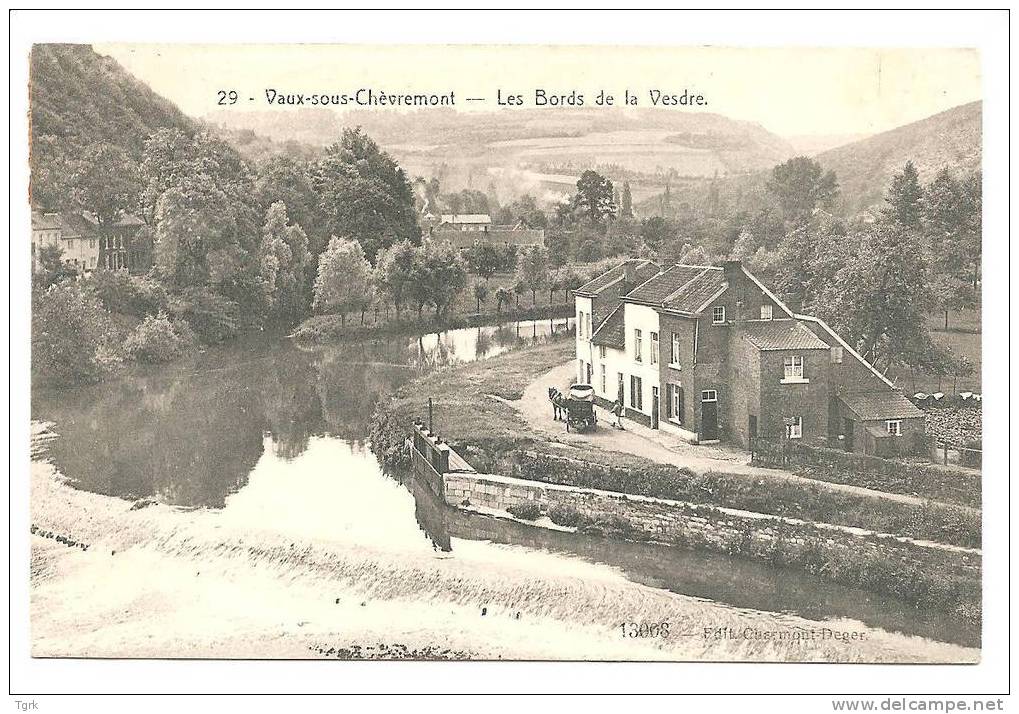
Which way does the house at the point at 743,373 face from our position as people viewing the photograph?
facing the viewer and to the left of the viewer

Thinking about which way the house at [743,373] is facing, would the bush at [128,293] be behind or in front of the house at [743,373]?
in front

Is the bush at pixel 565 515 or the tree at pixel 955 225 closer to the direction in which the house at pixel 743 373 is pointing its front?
the bush

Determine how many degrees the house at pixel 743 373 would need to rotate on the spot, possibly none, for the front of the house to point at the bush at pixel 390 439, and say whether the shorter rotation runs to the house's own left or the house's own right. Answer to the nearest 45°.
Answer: approximately 45° to the house's own right

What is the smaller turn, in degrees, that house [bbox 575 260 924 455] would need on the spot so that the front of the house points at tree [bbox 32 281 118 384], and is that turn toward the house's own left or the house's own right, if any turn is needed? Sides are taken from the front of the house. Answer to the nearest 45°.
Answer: approximately 45° to the house's own right
